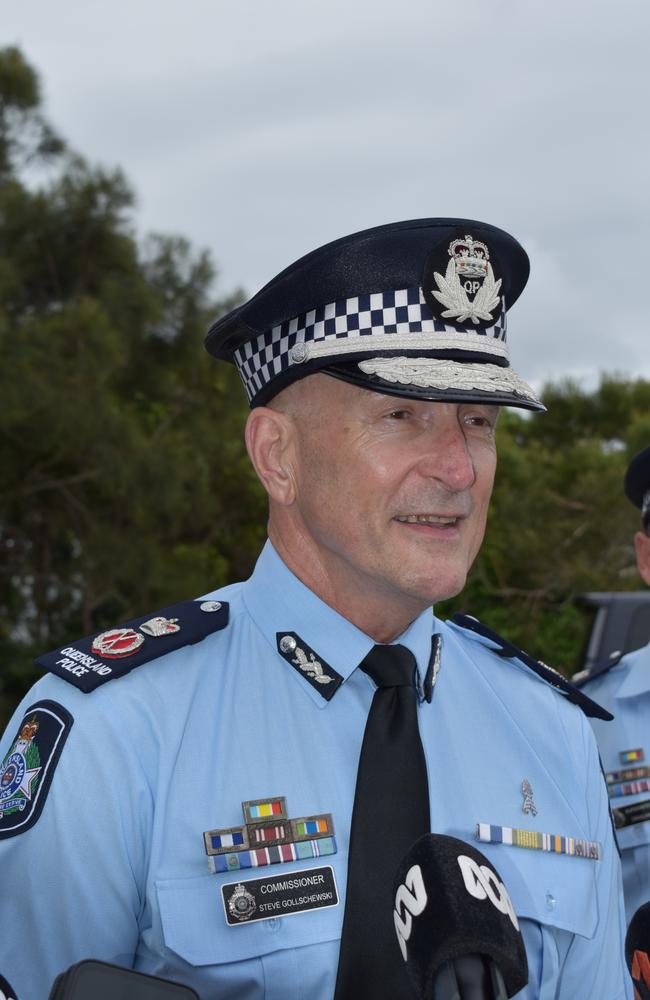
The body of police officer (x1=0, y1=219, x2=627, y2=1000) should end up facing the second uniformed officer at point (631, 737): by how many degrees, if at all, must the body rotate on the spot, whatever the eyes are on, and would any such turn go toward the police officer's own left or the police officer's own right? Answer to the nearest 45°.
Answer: approximately 90° to the police officer's own left

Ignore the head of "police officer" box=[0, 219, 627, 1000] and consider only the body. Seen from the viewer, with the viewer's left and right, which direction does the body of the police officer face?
facing the viewer and to the right of the viewer

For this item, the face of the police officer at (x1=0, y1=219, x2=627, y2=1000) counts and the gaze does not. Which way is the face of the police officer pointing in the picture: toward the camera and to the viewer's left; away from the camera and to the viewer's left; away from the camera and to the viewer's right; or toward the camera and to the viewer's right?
toward the camera and to the viewer's right
